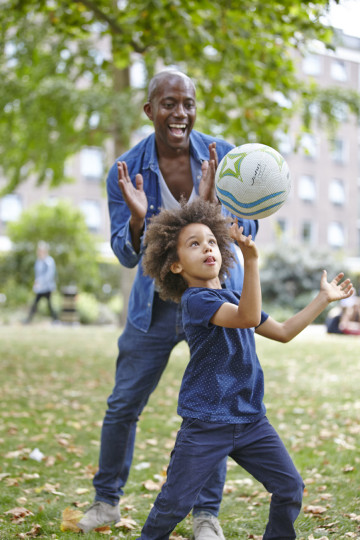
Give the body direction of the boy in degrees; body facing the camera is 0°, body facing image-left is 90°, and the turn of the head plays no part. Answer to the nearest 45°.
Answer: approximately 315°

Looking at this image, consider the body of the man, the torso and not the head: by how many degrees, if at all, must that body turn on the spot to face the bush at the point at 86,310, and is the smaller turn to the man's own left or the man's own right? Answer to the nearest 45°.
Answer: approximately 180°

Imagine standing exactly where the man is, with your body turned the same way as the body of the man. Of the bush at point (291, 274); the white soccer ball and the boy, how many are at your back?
1

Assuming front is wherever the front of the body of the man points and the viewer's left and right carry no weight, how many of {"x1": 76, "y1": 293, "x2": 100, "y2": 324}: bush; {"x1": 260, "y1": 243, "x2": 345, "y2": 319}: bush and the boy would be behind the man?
2

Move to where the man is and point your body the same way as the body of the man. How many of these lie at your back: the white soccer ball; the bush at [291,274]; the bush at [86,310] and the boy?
2

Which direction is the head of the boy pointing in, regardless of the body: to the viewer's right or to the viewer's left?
to the viewer's right

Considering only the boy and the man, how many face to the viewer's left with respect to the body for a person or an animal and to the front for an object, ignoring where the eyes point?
0
